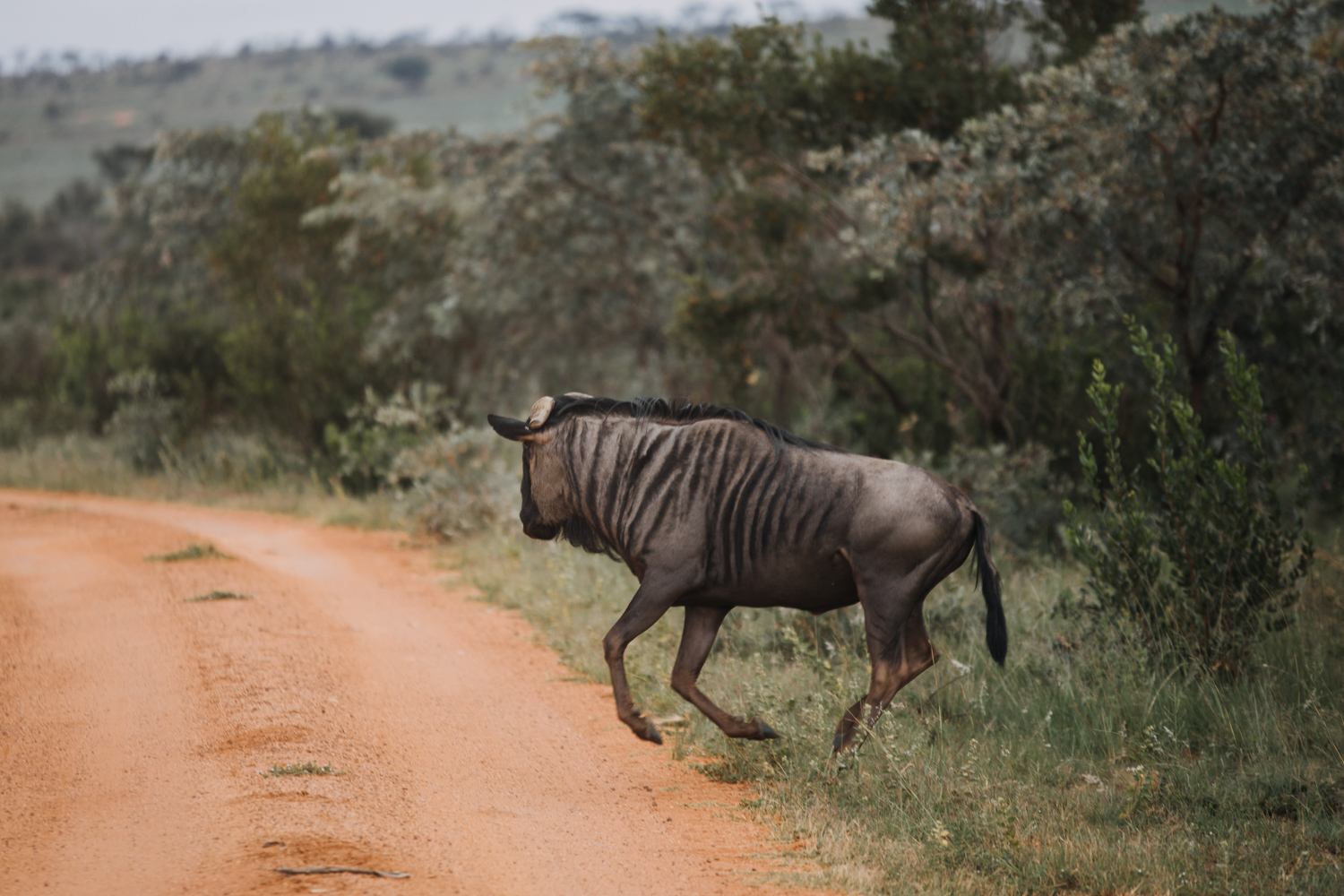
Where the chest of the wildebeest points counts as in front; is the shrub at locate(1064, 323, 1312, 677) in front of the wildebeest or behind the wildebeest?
behind

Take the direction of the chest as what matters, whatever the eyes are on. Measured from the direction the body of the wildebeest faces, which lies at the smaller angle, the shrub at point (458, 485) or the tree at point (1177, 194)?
the shrub

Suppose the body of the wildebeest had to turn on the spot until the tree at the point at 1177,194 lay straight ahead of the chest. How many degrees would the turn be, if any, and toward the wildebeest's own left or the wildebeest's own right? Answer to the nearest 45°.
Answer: approximately 135° to the wildebeest's own right

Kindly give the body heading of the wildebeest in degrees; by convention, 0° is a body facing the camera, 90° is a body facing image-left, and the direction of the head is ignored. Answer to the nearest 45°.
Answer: approximately 90°

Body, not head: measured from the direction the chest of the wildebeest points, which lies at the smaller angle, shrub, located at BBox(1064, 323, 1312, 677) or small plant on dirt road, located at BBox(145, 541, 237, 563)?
the small plant on dirt road

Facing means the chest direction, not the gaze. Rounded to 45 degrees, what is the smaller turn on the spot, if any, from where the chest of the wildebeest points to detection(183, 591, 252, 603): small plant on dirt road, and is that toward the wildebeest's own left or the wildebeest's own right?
approximately 45° to the wildebeest's own right

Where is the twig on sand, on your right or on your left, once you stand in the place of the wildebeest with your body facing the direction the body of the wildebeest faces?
on your left

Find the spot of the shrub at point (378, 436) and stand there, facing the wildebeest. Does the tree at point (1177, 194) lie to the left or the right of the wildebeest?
left

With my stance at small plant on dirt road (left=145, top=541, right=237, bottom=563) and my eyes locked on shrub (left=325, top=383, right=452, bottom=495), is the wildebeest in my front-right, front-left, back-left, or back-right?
back-right

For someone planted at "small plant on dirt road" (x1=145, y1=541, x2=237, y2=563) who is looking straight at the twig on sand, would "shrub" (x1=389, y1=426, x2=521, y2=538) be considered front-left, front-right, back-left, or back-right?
back-left

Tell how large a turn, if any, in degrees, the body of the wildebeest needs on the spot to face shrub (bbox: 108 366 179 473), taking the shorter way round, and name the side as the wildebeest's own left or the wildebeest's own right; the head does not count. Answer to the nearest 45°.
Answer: approximately 45° to the wildebeest's own right
